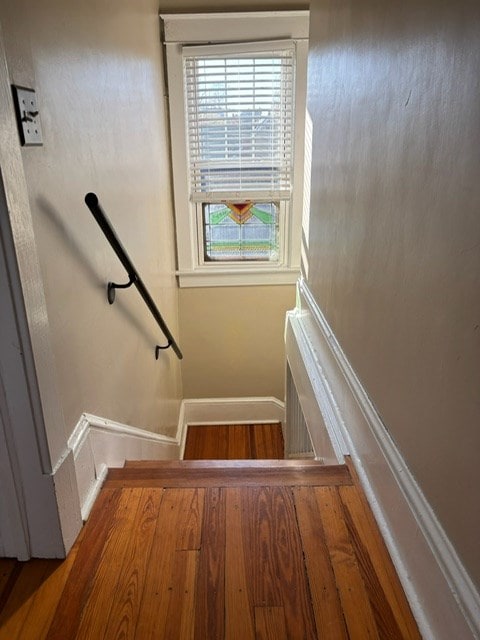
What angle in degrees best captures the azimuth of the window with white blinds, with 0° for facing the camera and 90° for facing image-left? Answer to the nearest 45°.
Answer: approximately 0°

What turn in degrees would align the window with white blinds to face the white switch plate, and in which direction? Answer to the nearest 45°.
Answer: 0° — it already faces it

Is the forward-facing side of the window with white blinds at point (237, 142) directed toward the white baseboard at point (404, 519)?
yes
